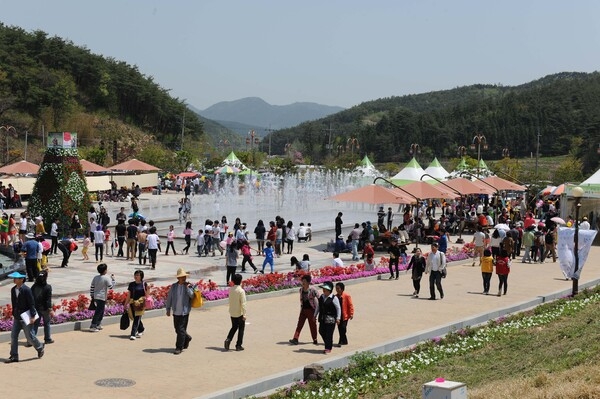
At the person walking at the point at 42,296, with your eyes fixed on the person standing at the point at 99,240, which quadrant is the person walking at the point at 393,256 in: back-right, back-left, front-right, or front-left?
front-right

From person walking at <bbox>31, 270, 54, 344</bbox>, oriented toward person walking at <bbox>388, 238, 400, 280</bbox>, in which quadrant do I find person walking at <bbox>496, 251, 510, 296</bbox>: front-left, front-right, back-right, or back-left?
front-right

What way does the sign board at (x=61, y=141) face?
toward the camera

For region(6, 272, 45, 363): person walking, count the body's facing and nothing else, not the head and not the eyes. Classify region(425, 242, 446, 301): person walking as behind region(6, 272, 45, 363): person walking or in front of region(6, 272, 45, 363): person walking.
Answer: behind

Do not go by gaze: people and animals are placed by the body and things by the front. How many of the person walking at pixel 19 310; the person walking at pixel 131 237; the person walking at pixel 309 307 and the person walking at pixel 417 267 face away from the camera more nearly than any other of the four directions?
1

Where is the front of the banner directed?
toward the camera

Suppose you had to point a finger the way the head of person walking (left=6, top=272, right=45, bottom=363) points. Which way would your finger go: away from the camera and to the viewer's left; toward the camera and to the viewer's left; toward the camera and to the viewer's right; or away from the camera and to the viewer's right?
toward the camera and to the viewer's left

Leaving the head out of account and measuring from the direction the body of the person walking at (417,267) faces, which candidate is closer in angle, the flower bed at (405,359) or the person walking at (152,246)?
the flower bed

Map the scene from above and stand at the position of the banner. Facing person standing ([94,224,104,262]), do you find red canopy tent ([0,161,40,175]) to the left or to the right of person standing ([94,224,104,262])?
right
